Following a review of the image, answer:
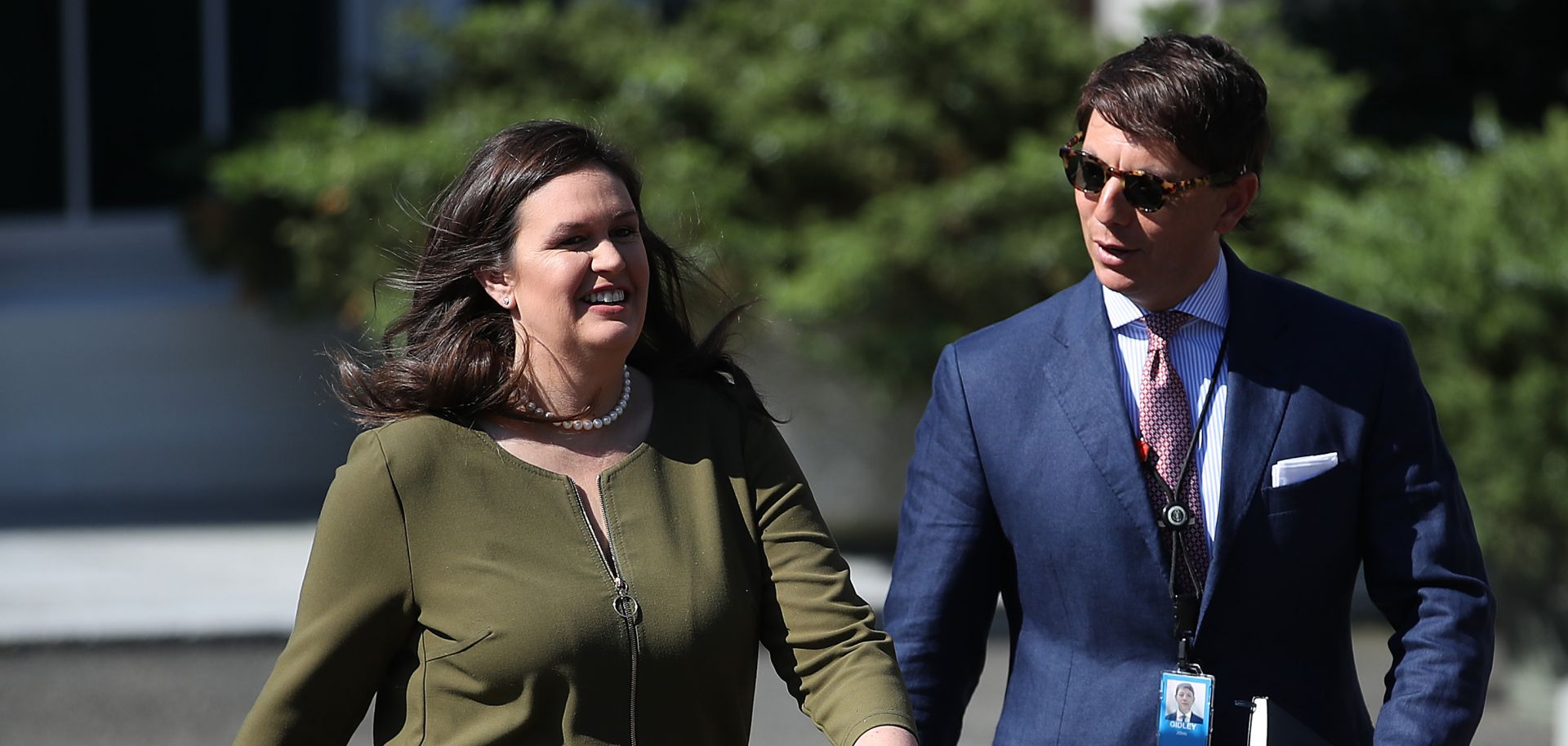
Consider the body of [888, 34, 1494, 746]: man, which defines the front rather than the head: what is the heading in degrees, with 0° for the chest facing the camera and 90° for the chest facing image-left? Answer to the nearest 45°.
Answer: approximately 0°

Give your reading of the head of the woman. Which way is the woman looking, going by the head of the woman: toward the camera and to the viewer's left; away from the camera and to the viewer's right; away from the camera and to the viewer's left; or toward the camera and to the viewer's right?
toward the camera and to the viewer's right

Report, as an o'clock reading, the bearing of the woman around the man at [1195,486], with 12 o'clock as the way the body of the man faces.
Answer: The woman is roughly at 2 o'clock from the man.

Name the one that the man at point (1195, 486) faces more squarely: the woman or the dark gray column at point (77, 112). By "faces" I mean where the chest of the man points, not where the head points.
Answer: the woman

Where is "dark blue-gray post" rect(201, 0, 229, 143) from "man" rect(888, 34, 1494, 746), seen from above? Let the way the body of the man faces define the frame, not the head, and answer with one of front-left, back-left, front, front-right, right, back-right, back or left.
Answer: back-right

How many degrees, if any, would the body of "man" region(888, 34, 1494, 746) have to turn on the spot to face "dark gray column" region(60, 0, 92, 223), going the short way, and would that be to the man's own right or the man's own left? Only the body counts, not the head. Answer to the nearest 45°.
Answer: approximately 135° to the man's own right
